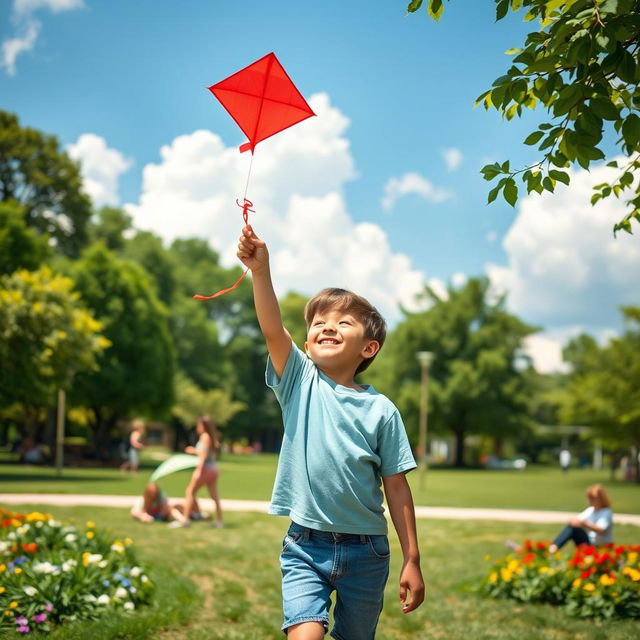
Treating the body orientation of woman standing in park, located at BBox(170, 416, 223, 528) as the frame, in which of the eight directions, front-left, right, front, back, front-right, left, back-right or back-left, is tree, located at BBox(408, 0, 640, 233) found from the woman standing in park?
left

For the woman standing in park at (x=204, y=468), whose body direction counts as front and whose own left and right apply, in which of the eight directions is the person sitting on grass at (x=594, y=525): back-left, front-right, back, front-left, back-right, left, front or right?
back-left

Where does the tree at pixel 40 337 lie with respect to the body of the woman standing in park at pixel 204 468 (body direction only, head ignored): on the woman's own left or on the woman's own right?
on the woman's own right

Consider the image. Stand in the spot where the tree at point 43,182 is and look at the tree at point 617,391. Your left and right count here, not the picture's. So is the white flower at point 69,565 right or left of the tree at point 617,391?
right

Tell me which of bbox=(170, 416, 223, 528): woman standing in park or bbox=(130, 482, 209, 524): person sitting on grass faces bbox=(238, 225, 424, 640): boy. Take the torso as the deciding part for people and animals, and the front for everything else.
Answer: the person sitting on grass

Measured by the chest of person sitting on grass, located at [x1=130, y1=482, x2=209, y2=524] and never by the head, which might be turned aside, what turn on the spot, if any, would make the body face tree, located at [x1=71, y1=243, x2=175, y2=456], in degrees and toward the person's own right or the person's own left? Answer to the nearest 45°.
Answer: approximately 180°

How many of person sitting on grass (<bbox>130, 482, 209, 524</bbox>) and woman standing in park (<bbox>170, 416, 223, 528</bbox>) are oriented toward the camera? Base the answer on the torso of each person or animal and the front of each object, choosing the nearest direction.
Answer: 1
